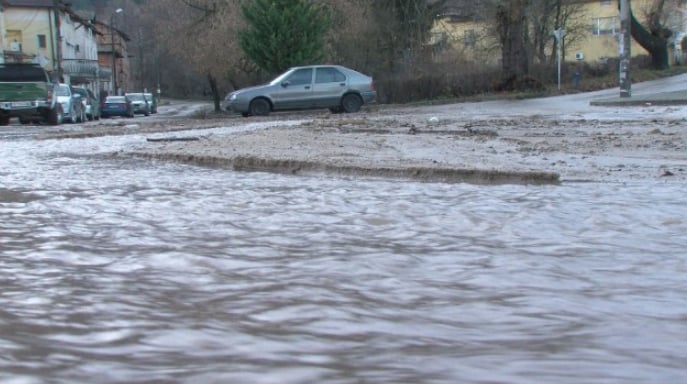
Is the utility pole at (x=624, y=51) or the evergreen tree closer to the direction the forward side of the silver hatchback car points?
the evergreen tree

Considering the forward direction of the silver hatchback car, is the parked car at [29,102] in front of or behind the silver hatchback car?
in front

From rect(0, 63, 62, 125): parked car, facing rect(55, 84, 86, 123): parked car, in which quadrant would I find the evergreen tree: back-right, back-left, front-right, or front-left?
front-right

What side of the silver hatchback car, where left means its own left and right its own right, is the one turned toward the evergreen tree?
right

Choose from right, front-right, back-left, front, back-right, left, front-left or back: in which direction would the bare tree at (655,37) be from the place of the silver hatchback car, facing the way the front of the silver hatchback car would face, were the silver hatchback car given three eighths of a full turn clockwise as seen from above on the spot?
front

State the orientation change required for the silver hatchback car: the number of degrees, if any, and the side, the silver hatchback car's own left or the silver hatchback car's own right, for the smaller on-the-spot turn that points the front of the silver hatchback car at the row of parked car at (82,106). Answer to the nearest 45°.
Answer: approximately 45° to the silver hatchback car's own right

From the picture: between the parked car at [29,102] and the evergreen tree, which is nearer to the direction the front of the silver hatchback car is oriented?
the parked car

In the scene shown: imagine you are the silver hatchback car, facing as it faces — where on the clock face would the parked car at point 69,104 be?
The parked car is roughly at 1 o'clock from the silver hatchback car.

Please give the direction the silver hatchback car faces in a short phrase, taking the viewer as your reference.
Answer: facing to the left of the viewer

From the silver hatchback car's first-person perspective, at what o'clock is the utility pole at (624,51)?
The utility pole is roughly at 6 o'clock from the silver hatchback car.
